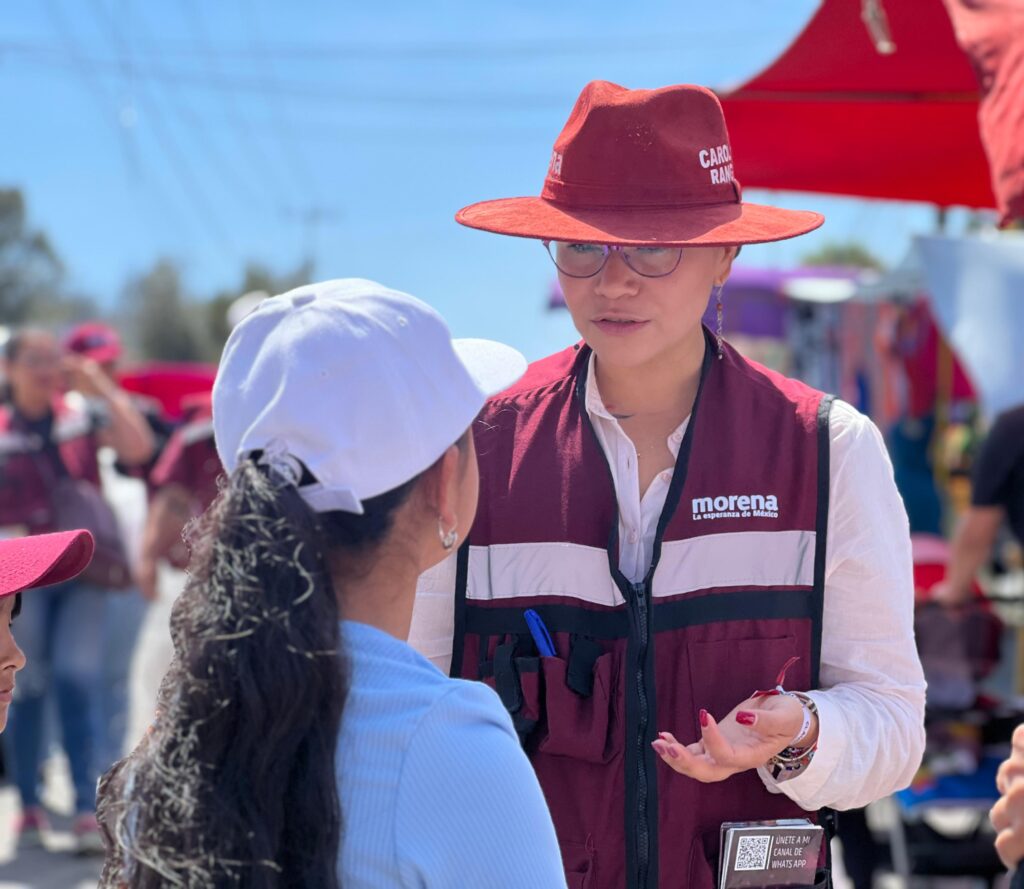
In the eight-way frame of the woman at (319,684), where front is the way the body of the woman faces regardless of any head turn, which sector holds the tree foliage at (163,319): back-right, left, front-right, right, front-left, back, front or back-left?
front-left

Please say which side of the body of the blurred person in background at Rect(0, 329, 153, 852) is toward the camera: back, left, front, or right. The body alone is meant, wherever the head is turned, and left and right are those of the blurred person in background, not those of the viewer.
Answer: front

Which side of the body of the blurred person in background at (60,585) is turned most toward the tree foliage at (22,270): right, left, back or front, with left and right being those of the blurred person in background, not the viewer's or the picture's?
back

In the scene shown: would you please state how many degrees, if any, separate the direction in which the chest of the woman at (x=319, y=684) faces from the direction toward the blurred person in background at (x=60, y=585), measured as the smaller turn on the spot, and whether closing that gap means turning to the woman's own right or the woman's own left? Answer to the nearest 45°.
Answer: approximately 45° to the woman's own left

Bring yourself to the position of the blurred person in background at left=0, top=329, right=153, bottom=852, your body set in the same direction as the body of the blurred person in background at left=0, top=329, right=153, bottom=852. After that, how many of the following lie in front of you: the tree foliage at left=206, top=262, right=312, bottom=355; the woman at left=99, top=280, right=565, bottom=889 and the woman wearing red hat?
2

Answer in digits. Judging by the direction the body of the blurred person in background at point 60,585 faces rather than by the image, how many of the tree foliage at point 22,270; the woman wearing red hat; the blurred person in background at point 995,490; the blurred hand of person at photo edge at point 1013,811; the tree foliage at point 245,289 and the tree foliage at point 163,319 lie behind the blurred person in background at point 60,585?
3

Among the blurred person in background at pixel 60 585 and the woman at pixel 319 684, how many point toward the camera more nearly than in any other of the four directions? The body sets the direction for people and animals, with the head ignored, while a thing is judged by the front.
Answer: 1

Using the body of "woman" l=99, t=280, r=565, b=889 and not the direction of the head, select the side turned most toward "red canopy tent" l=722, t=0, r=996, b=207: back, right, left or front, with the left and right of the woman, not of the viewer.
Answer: front

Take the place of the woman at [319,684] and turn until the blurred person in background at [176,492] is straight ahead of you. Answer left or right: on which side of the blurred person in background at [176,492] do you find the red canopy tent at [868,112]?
right

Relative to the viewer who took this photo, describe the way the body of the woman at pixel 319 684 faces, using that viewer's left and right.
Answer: facing away from the viewer and to the right of the viewer
